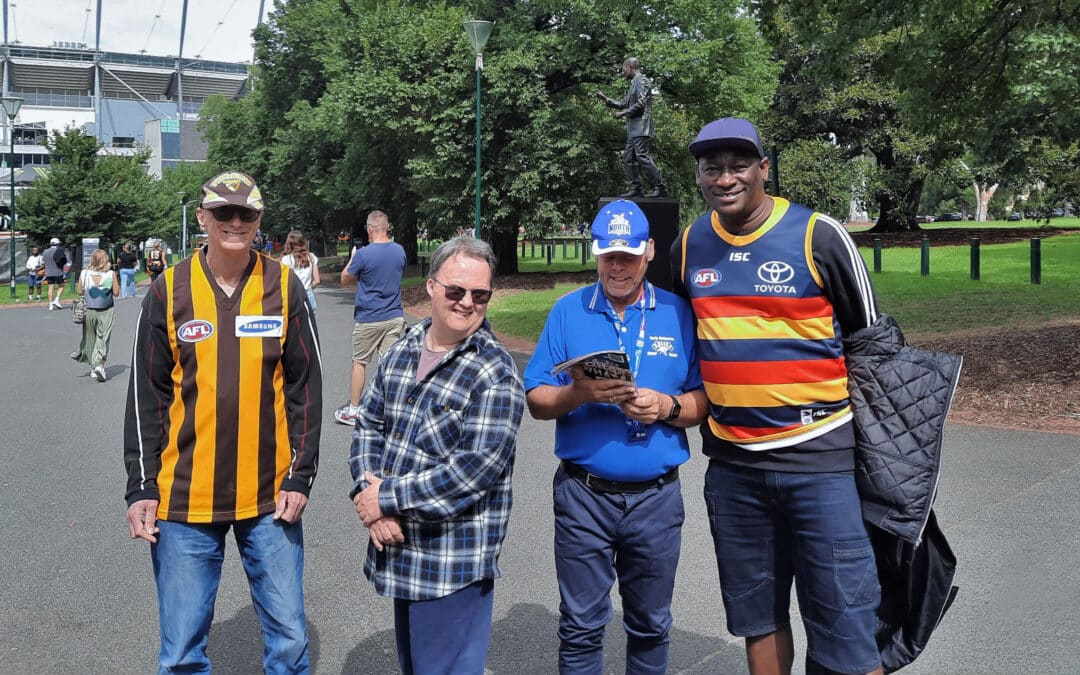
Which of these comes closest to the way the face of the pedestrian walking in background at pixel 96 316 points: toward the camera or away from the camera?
away from the camera

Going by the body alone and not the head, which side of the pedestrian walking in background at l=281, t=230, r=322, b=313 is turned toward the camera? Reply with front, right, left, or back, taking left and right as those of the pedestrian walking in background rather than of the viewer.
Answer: back

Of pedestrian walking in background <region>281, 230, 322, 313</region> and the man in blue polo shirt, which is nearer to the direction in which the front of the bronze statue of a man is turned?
the pedestrian walking in background

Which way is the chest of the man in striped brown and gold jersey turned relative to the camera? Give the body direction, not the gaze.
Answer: toward the camera

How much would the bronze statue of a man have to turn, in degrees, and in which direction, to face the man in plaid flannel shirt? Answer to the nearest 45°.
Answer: approximately 90° to its left

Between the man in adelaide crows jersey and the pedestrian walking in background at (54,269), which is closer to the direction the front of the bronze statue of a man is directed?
the pedestrian walking in background

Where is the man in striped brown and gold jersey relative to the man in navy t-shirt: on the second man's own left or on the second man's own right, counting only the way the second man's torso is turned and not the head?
on the second man's own left

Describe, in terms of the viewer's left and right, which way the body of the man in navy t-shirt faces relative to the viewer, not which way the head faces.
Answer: facing away from the viewer and to the left of the viewer

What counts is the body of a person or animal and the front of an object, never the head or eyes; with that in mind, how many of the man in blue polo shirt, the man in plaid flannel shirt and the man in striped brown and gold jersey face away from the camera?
0

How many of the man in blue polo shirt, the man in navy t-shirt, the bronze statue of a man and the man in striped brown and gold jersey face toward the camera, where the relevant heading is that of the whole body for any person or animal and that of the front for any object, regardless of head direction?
2

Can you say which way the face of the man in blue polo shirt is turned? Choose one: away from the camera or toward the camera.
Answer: toward the camera

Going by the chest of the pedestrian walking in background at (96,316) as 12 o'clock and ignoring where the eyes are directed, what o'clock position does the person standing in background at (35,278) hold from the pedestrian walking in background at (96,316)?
the person standing in background at (35,278) is roughly at 12 o'clock from the pedestrian walking in background at (96,316).

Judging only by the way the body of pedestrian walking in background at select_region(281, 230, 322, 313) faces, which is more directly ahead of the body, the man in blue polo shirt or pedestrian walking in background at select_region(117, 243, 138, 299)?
the pedestrian walking in background

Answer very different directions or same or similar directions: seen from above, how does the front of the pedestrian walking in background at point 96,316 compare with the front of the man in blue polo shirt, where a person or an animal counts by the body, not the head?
very different directions

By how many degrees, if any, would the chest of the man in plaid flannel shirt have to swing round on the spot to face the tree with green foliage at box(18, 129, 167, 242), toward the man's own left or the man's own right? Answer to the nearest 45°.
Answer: approximately 135° to the man's own right

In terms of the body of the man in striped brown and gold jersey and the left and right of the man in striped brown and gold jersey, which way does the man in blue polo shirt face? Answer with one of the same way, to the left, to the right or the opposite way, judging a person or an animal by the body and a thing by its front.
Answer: the same way

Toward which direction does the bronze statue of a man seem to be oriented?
to the viewer's left

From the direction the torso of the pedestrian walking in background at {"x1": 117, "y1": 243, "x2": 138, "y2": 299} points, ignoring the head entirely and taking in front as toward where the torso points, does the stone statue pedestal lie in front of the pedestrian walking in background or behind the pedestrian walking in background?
behind
